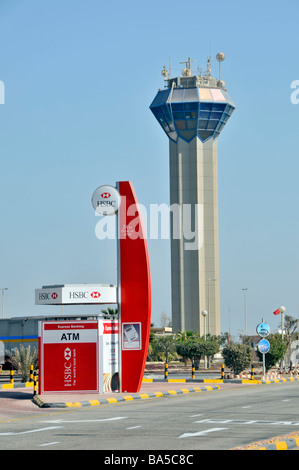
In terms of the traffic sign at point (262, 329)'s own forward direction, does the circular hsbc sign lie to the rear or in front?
in front

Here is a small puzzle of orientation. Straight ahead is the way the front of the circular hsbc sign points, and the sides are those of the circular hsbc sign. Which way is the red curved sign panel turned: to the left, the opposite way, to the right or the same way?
the same way

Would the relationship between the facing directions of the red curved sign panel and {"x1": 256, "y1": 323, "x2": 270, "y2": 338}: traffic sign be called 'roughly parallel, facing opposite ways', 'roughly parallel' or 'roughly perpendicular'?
roughly parallel

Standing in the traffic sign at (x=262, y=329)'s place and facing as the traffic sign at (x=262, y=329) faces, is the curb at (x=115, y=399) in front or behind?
in front

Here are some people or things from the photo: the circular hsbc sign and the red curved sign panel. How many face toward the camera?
2

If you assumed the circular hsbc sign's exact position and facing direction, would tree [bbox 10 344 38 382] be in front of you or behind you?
behind

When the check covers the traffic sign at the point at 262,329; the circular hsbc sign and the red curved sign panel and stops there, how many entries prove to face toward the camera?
3

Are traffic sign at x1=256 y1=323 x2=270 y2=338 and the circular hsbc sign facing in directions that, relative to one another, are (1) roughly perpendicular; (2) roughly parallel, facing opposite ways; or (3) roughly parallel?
roughly parallel

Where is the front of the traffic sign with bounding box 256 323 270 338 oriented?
toward the camera
